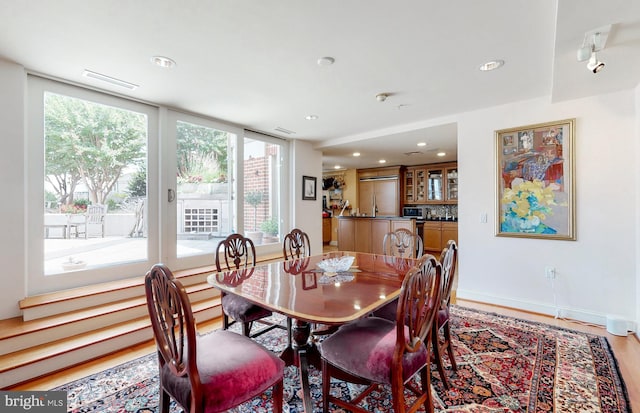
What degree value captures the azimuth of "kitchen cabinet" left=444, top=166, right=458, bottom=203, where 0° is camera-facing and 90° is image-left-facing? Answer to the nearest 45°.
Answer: approximately 45°

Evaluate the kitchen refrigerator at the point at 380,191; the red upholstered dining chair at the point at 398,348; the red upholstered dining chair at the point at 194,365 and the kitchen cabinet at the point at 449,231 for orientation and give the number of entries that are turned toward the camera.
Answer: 2

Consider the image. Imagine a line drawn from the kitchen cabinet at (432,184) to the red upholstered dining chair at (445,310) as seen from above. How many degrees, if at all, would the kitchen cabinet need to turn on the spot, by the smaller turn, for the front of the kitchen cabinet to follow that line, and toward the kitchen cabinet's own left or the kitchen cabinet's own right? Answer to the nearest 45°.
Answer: approximately 45° to the kitchen cabinet's own left

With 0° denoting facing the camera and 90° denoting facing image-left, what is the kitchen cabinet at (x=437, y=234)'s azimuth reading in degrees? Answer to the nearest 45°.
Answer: approximately 45°

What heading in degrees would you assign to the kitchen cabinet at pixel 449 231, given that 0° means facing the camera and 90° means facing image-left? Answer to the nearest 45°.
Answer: approximately 0°

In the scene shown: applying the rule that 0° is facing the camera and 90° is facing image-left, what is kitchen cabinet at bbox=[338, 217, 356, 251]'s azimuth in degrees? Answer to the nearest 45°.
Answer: approximately 0°

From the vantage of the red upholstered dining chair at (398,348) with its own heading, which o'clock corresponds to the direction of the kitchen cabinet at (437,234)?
The kitchen cabinet is roughly at 2 o'clock from the red upholstered dining chair.

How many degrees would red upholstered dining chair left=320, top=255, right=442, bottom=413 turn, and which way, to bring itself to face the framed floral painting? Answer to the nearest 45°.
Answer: approximately 90° to its right

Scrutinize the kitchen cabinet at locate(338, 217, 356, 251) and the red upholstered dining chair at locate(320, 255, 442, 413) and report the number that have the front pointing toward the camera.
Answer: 1
